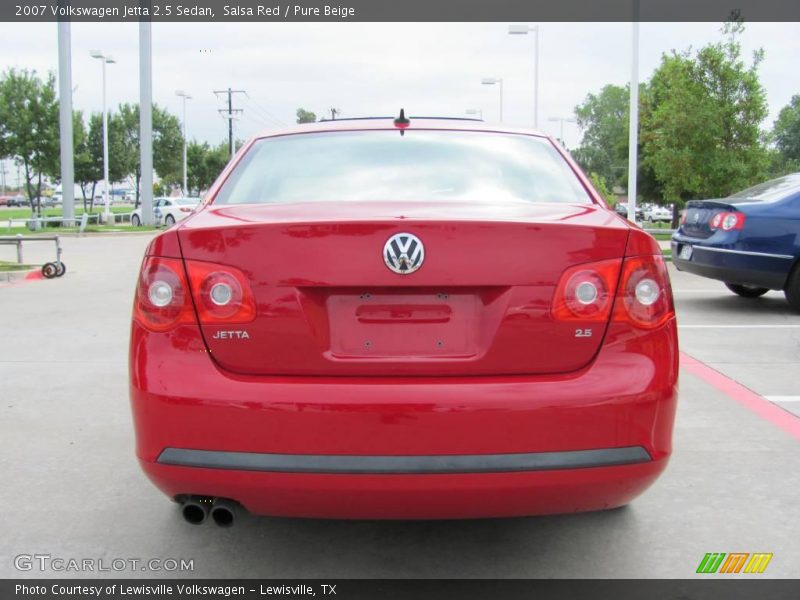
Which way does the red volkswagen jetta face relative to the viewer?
away from the camera

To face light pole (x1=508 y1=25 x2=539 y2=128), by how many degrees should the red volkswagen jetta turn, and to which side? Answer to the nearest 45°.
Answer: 0° — it already faces it

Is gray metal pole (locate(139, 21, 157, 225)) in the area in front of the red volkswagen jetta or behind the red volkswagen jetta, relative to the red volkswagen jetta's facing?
in front

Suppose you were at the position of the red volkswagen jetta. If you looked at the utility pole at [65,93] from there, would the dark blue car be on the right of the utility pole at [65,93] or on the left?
right

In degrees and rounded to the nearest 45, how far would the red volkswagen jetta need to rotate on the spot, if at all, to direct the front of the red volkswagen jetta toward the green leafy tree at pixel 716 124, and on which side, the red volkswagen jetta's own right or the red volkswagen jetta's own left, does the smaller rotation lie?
0° — it already faces it

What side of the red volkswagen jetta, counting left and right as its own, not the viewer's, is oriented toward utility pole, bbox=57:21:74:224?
front

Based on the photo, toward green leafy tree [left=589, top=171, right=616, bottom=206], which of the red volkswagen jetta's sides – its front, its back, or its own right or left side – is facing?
front

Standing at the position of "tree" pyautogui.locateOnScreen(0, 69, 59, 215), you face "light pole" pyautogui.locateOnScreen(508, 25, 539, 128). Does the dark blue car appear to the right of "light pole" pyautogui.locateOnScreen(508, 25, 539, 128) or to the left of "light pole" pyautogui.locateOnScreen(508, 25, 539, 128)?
right
